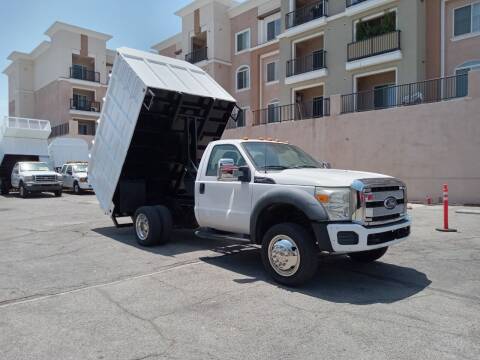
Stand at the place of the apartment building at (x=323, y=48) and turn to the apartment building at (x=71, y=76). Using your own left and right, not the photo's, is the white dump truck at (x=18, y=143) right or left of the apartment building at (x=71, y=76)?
left

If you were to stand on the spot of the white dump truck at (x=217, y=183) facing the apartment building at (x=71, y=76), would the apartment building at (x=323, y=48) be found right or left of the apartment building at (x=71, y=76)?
right

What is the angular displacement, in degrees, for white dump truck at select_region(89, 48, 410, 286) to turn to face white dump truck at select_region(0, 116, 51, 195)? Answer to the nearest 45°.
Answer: approximately 180°

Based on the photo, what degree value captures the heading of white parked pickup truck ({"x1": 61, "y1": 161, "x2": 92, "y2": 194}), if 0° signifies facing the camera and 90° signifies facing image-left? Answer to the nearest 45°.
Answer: approximately 315°

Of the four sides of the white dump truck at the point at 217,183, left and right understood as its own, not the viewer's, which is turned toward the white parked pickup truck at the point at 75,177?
back

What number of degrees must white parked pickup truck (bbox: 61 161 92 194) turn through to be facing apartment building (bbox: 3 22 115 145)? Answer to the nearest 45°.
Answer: approximately 135° to its left

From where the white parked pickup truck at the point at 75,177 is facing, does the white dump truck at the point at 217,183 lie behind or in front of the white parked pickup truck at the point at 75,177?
in front

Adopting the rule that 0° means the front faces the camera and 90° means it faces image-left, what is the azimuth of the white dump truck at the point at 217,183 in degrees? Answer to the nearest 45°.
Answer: approximately 315°

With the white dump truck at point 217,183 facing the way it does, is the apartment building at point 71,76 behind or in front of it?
behind
